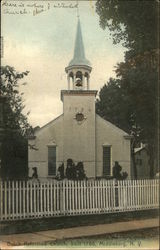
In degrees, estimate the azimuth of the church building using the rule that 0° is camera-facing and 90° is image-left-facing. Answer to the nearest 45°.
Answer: approximately 0°

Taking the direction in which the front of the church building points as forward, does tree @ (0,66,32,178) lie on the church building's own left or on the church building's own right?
on the church building's own right
